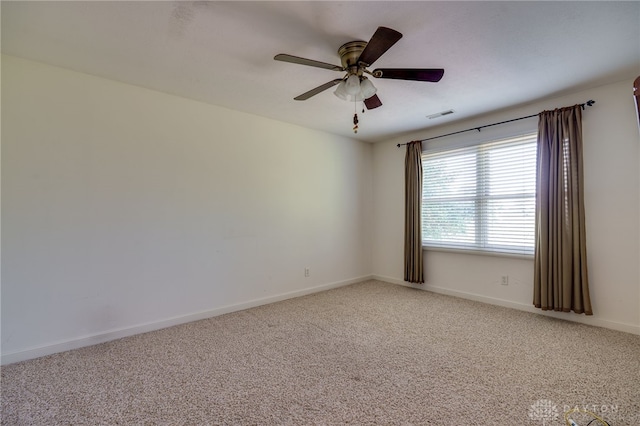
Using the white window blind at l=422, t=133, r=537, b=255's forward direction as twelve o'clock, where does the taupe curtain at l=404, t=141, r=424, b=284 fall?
The taupe curtain is roughly at 2 o'clock from the white window blind.

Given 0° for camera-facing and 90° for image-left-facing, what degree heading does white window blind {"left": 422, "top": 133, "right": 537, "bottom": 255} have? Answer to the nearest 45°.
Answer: approximately 45°

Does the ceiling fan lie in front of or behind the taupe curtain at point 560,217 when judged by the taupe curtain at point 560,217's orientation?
in front

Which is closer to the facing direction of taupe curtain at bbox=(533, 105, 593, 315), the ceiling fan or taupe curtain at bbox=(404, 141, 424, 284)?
the ceiling fan

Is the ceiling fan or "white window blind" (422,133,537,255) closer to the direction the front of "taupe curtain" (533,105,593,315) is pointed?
the ceiling fan

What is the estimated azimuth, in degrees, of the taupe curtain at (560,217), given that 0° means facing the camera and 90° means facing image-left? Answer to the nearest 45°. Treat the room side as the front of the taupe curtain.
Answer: approximately 45°

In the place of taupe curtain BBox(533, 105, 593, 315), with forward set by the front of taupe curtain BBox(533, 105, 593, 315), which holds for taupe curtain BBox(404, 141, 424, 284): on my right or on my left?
on my right

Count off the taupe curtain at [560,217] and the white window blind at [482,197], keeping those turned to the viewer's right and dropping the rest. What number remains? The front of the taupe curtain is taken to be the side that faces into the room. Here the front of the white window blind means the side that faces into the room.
0

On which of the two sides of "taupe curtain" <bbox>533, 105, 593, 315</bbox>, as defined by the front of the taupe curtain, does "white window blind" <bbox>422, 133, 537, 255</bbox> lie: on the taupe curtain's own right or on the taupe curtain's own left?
on the taupe curtain's own right

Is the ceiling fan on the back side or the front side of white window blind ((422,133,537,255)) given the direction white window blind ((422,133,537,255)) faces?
on the front side
